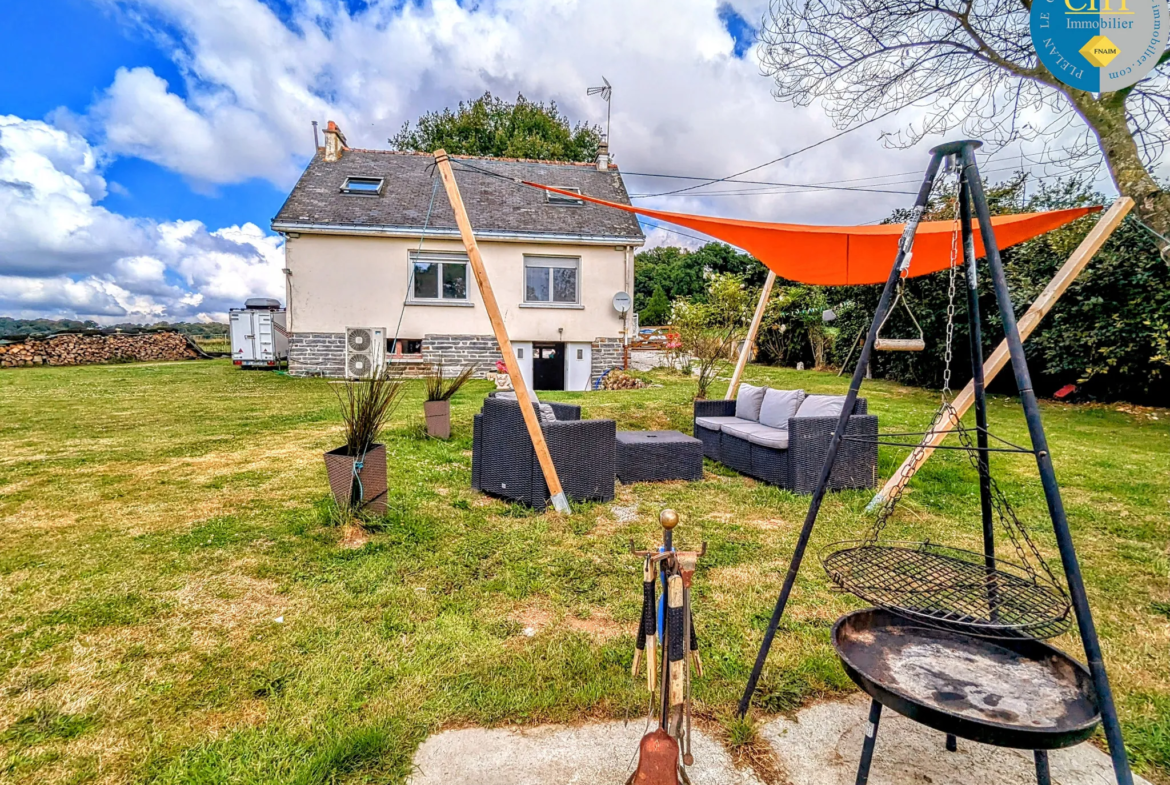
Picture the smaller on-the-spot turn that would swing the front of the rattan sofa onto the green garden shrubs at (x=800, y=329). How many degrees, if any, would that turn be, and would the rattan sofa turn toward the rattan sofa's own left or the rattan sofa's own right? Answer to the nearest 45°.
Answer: approximately 135° to the rattan sofa's own right

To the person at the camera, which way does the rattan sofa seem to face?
facing the viewer and to the left of the viewer

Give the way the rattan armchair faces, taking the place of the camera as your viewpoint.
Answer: facing away from the viewer and to the right of the viewer

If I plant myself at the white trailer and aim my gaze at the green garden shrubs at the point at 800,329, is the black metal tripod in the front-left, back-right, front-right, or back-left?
front-right

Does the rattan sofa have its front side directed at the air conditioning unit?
no

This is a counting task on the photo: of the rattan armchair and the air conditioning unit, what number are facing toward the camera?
1

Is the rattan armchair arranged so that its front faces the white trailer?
no

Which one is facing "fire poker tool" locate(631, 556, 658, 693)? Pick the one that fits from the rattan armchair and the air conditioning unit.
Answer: the air conditioning unit

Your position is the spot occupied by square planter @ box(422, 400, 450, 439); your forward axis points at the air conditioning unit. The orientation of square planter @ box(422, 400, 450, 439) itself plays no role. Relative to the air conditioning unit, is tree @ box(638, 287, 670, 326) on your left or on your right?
right

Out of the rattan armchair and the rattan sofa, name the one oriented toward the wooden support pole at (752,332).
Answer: the rattan armchair

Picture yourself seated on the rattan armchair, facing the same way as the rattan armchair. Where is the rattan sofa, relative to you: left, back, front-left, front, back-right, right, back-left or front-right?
front-right

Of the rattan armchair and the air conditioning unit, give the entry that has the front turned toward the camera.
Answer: the air conditioning unit

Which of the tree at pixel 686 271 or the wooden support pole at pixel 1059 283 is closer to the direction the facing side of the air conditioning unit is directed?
the wooden support pole

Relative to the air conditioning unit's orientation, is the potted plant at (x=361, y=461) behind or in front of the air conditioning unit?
in front

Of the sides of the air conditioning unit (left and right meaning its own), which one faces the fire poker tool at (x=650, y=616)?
front

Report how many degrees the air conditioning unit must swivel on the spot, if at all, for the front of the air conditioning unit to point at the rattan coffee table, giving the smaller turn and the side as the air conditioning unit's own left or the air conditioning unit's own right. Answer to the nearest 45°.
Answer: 0° — it already faces it

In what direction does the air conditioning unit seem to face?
toward the camera

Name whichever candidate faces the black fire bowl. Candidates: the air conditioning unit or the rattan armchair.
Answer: the air conditioning unit

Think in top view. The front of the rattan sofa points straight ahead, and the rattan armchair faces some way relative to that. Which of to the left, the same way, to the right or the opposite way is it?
the opposite way

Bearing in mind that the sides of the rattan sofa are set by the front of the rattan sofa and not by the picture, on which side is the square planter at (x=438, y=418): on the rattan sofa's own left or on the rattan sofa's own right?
on the rattan sofa's own right

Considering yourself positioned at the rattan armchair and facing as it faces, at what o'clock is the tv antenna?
The tv antenna is roughly at 11 o'clock from the rattan armchair.
